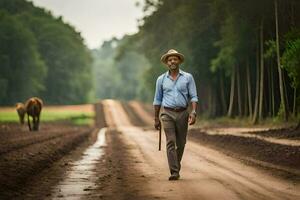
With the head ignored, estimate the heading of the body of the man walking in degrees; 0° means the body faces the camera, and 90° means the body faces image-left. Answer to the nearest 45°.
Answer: approximately 0°
